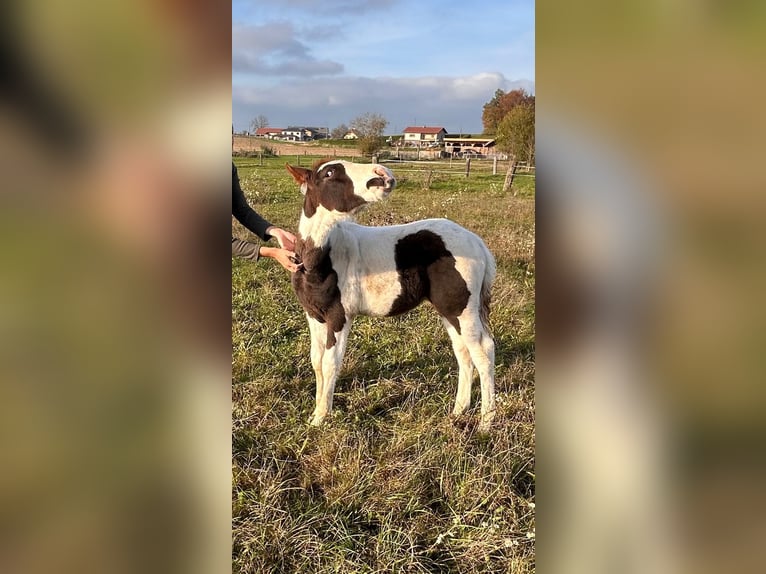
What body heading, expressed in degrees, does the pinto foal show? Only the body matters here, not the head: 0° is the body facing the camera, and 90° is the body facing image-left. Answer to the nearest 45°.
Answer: approximately 90°
